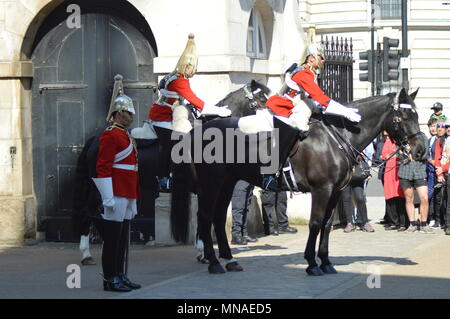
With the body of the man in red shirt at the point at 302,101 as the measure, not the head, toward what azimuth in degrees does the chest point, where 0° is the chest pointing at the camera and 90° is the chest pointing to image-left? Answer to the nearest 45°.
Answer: approximately 270°

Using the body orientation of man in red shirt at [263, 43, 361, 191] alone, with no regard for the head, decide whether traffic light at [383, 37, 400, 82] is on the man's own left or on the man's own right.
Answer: on the man's own left

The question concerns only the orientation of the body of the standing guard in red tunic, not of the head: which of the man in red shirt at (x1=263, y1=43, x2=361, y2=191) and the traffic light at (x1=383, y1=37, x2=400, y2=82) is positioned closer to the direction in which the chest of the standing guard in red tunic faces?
the man in red shirt

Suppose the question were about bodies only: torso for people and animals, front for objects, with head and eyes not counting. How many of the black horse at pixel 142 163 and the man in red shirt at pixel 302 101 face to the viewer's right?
2

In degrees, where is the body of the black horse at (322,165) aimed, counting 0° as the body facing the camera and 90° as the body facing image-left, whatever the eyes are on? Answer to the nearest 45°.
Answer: approximately 270°

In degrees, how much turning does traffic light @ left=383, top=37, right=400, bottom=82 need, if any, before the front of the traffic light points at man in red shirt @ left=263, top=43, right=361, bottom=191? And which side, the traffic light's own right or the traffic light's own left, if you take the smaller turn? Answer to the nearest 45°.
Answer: approximately 90° to the traffic light's own right

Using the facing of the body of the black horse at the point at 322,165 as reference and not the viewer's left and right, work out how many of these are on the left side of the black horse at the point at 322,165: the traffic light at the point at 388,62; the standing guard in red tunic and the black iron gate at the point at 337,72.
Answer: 2

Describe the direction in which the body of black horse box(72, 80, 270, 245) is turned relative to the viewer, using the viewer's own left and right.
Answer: facing to the right of the viewer
